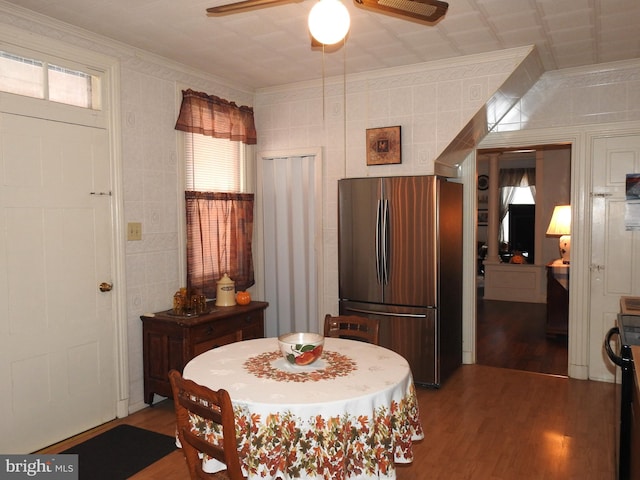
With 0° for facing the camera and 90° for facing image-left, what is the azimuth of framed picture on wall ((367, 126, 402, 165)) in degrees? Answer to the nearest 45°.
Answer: approximately 0°

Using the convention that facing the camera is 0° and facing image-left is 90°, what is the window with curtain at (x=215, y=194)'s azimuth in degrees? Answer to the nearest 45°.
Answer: approximately 315°

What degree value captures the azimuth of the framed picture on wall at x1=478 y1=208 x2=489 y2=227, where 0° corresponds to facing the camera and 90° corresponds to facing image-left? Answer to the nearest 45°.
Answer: approximately 0°

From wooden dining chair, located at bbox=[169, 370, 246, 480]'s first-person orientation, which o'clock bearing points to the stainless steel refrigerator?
The stainless steel refrigerator is roughly at 12 o'clock from the wooden dining chair.

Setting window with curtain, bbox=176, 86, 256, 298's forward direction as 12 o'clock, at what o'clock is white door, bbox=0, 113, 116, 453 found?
The white door is roughly at 3 o'clock from the window with curtain.

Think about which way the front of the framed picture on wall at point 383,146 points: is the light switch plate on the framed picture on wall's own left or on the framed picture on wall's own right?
on the framed picture on wall's own right

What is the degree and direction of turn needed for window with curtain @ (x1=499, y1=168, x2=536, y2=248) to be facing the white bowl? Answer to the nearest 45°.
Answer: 0° — it already faces it

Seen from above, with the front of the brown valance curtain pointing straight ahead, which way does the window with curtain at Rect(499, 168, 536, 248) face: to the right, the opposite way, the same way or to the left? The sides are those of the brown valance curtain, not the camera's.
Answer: to the right

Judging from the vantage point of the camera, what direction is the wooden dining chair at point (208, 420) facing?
facing away from the viewer and to the right of the viewer

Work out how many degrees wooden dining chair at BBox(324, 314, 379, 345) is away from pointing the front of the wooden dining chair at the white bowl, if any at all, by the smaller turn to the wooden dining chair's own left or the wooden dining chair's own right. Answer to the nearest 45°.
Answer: approximately 45° to the wooden dining chair's own left
